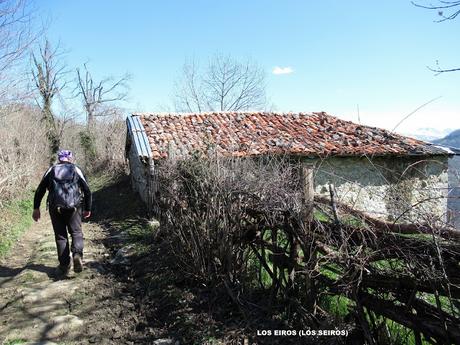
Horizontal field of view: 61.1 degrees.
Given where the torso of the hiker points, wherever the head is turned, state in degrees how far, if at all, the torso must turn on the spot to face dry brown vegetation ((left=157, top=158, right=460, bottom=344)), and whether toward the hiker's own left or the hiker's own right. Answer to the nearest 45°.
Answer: approximately 135° to the hiker's own right

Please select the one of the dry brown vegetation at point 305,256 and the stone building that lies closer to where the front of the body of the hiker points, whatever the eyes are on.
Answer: the stone building

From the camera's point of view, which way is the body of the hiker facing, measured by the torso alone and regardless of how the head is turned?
away from the camera

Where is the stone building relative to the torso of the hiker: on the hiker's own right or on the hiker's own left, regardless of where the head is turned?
on the hiker's own right

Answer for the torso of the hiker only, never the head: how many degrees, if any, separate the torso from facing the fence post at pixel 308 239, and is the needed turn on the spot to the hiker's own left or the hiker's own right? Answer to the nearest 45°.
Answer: approximately 135° to the hiker's own right
